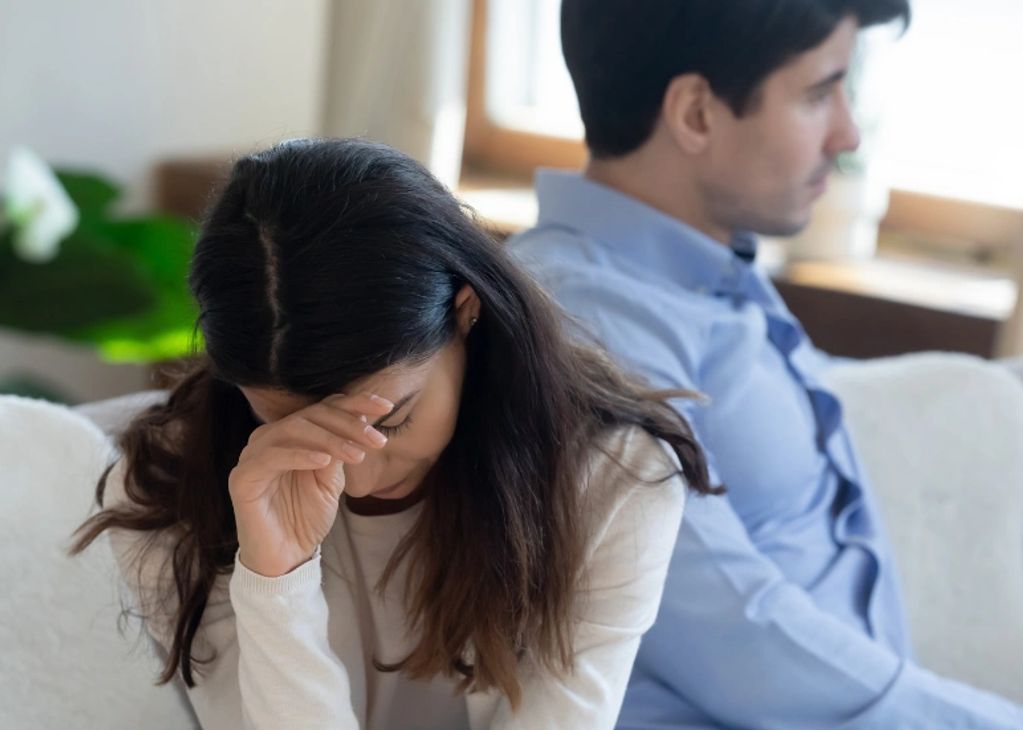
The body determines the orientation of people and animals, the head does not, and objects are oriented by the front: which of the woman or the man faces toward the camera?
the woman

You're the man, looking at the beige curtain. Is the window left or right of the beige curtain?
right

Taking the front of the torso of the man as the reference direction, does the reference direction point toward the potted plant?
no

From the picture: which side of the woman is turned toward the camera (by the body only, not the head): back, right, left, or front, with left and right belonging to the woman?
front

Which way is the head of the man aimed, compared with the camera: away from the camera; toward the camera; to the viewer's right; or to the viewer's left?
to the viewer's right

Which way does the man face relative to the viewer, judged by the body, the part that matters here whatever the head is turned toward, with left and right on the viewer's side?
facing to the right of the viewer

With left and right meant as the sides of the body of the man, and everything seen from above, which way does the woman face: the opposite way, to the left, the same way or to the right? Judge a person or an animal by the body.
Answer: to the right

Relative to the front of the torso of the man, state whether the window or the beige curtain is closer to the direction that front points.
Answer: the window

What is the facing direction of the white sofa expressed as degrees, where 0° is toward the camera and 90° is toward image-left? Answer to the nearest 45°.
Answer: approximately 0°

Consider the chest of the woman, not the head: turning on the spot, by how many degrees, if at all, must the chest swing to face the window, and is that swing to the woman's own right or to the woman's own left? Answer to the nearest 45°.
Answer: approximately 135° to the woman's own left

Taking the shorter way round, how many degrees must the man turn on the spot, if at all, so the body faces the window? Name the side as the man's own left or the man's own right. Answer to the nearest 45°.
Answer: approximately 90° to the man's own left

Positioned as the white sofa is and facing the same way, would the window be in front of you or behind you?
behind

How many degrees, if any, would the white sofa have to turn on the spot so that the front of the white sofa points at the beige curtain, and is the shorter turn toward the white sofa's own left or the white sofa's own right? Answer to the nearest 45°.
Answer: approximately 135° to the white sofa's own right

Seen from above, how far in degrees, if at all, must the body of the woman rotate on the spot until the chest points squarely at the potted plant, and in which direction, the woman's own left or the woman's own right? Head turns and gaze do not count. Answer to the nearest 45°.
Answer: approximately 135° to the woman's own right

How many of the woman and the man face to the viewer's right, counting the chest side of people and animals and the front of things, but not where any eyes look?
1

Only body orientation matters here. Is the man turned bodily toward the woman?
no
